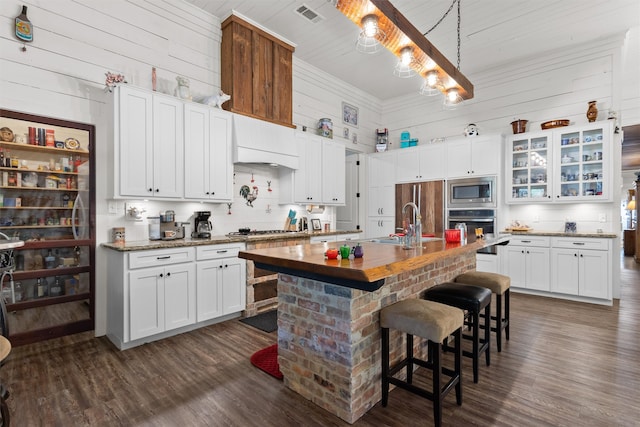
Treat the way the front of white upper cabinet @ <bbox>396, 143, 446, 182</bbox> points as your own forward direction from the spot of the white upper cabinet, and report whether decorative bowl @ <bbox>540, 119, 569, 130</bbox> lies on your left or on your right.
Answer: on your left

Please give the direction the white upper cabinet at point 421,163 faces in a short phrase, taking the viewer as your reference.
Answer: facing the viewer and to the left of the viewer

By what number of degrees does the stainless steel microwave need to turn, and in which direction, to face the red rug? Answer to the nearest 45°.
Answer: approximately 45° to its right

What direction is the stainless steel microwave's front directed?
toward the camera

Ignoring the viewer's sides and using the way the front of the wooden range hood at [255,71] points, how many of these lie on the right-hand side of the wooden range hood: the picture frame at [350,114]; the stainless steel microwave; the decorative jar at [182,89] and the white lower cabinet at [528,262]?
1

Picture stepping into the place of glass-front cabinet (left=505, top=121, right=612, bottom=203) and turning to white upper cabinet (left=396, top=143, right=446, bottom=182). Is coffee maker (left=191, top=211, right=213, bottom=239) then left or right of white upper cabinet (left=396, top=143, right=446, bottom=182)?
left

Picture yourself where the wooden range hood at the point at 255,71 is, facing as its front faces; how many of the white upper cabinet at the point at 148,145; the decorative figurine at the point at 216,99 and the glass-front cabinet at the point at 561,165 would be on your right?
2

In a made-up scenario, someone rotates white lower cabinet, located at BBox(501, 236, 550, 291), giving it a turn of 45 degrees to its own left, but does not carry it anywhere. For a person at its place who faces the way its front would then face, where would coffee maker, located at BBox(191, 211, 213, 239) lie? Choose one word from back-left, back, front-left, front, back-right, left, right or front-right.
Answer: right

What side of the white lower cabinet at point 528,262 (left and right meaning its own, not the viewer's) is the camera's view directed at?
front

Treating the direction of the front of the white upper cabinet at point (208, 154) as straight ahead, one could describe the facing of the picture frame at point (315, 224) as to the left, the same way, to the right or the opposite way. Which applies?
the same way

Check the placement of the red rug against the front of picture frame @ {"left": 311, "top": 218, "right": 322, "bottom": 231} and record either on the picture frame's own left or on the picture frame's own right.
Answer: on the picture frame's own right

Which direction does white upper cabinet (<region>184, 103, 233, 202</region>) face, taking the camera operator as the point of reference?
facing the viewer and to the right of the viewer

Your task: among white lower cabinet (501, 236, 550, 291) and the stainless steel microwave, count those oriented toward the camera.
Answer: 2

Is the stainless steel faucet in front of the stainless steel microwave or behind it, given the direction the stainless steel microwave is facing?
in front
